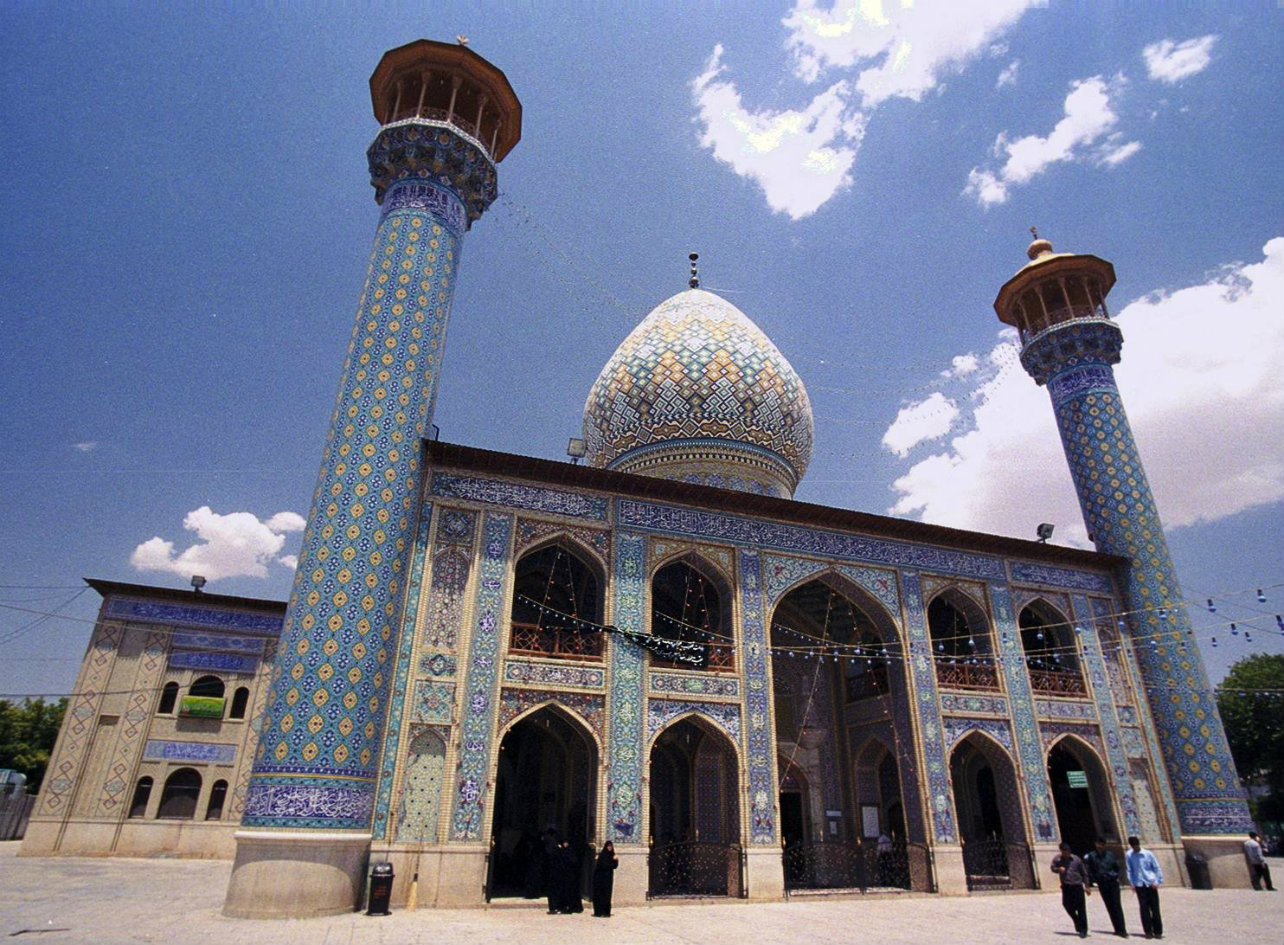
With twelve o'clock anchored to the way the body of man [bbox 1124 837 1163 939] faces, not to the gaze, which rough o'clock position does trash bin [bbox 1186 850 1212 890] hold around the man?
The trash bin is roughly at 6 o'clock from the man.

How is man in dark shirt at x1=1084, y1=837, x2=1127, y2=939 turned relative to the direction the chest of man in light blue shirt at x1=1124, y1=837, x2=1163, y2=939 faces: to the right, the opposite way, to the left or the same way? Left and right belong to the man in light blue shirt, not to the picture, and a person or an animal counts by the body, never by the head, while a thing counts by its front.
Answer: the same way

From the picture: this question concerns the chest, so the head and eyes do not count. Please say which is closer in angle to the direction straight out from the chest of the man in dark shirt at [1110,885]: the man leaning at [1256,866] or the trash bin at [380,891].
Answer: the trash bin

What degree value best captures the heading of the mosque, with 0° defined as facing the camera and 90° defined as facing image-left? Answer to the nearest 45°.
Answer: approximately 315°

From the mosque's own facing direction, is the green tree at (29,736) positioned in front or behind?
behind

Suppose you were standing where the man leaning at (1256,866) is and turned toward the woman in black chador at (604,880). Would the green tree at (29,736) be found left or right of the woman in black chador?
right

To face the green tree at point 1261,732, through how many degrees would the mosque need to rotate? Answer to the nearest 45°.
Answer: approximately 90° to its left

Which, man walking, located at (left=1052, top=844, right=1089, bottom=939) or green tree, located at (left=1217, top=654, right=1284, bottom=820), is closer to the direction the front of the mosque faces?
the man walking

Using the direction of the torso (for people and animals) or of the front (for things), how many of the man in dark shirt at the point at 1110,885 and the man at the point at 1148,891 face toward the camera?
2

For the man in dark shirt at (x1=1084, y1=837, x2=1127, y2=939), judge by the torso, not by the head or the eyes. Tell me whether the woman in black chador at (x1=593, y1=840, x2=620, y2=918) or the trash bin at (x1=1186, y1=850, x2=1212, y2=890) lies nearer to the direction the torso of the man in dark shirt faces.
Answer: the woman in black chador

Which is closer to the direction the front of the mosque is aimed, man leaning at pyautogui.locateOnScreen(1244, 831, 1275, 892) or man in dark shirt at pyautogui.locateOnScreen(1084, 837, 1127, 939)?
the man in dark shirt

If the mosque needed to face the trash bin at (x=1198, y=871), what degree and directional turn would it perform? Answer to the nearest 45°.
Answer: approximately 45° to its left

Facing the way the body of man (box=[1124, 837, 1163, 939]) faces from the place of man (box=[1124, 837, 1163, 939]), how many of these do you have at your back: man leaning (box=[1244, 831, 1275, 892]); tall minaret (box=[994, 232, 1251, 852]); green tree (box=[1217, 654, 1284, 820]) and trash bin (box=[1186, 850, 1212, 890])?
4

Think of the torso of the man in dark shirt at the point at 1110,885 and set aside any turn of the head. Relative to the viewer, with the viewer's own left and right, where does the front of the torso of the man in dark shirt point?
facing the viewer

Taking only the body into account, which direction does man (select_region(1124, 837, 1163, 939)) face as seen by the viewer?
toward the camera
